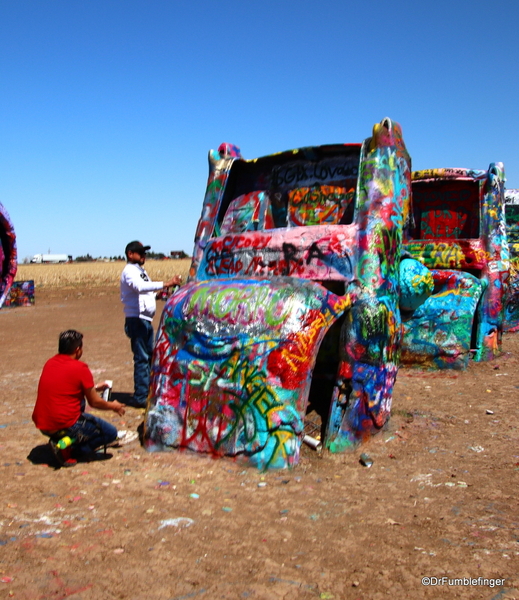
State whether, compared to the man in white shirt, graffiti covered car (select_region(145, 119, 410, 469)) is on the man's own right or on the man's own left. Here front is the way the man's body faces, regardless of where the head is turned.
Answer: on the man's own right

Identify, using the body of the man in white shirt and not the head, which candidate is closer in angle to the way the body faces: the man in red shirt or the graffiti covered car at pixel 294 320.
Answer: the graffiti covered car

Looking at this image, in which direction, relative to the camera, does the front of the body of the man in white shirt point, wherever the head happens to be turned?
to the viewer's right

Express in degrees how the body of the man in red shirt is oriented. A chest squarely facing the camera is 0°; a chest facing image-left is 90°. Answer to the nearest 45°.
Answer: approximately 225°

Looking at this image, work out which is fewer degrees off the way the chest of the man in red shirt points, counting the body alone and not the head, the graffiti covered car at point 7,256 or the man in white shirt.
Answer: the man in white shirt

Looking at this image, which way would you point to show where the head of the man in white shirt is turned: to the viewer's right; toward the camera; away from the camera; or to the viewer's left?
to the viewer's right

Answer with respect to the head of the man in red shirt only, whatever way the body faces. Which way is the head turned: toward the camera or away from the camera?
away from the camera

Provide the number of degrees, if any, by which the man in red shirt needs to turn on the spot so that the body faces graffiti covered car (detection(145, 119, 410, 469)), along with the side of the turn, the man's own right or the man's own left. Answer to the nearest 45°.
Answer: approximately 45° to the man's own right

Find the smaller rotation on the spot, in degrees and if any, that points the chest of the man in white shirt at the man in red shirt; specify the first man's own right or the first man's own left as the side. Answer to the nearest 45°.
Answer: approximately 90° to the first man's own right
